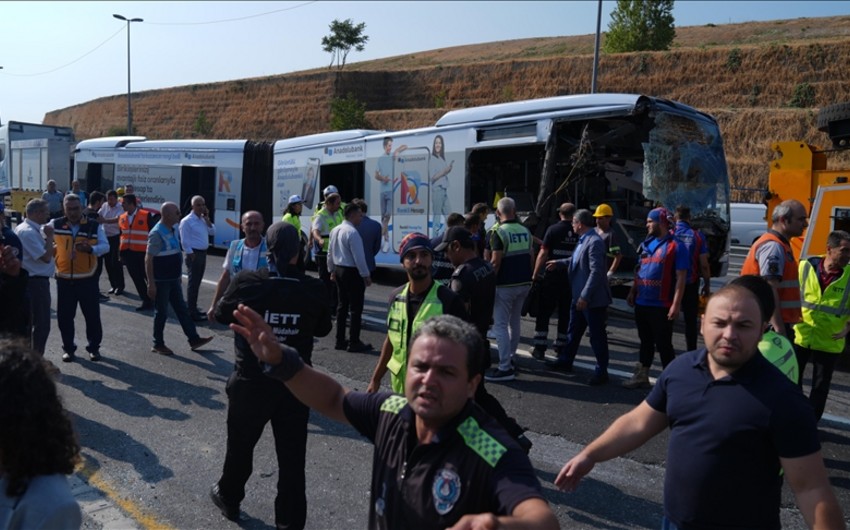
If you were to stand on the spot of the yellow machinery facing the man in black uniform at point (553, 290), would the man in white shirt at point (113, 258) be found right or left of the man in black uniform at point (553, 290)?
right

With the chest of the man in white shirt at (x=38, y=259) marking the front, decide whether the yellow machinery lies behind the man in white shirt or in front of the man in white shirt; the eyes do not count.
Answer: in front

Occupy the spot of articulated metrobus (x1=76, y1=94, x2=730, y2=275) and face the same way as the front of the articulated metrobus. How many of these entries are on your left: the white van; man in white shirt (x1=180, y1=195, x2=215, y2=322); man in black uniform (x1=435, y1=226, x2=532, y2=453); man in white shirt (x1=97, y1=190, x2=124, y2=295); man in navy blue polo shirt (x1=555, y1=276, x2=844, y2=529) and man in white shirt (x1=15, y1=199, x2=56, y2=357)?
1

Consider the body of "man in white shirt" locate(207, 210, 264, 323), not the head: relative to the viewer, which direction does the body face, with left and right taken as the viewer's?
facing the viewer

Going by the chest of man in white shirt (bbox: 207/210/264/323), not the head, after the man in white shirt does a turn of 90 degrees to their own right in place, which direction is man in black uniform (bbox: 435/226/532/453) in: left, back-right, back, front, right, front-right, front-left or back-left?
back-left

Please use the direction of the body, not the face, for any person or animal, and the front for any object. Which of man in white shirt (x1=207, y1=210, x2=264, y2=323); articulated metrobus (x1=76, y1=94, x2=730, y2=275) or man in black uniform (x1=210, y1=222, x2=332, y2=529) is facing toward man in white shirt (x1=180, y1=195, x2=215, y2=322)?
the man in black uniform

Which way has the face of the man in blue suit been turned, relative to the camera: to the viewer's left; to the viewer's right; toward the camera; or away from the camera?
to the viewer's left

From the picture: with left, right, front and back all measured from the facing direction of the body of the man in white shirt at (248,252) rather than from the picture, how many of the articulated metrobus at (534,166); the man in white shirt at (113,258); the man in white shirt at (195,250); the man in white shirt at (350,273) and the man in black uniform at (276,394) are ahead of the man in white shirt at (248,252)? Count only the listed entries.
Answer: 1

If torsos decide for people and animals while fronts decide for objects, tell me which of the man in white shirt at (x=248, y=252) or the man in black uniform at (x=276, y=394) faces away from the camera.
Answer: the man in black uniform

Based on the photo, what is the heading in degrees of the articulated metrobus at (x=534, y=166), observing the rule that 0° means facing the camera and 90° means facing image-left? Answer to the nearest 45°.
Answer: approximately 315°

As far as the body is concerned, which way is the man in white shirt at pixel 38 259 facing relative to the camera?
to the viewer's right

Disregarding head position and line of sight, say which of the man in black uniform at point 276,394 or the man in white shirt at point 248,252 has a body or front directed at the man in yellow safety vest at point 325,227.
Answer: the man in black uniform

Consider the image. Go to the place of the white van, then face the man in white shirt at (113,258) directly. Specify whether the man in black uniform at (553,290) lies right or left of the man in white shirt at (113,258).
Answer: left

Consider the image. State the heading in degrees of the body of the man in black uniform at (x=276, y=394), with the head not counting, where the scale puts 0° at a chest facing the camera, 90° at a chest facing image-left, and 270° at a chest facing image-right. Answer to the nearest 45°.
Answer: approximately 180°
